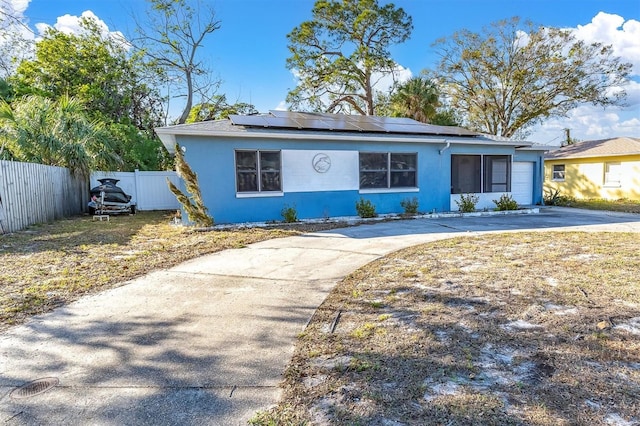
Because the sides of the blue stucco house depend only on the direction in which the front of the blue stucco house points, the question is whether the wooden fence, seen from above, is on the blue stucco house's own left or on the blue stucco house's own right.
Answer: on the blue stucco house's own right

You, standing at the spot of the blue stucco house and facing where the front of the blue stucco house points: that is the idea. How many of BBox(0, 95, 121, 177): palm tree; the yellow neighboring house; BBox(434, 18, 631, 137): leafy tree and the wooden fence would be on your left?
2

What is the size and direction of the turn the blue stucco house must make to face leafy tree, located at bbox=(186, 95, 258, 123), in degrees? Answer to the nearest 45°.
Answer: approximately 180°

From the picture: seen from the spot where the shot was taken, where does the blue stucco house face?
facing the viewer and to the right of the viewer

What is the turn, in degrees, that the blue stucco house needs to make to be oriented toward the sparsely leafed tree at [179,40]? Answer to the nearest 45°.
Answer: approximately 180°

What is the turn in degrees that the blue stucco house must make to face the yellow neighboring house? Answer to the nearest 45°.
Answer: approximately 90° to its left

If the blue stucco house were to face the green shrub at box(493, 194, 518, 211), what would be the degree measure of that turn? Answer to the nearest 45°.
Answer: approximately 45° to its left
